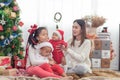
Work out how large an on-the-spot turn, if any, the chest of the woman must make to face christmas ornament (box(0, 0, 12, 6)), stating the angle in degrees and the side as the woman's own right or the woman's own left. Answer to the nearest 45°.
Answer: approximately 90° to the woman's own right

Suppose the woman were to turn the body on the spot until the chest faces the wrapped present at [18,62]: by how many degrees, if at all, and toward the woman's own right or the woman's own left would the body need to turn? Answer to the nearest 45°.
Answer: approximately 90° to the woman's own right

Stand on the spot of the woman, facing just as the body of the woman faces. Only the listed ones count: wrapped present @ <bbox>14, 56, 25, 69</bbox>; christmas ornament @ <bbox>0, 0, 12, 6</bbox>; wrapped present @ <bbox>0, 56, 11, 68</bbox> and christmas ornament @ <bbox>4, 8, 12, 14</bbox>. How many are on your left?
0

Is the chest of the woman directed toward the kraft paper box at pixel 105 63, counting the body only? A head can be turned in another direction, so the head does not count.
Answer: no

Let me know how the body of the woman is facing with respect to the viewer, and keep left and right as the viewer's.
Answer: facing the viewer and to the left of the viewer
